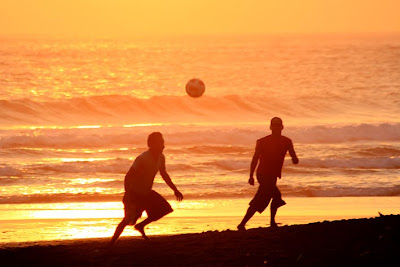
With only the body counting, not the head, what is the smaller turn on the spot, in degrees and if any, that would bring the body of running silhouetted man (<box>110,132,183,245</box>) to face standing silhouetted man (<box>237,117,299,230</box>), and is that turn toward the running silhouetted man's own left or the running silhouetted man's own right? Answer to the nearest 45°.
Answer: approximately 45° to the running silhouetted man's own left

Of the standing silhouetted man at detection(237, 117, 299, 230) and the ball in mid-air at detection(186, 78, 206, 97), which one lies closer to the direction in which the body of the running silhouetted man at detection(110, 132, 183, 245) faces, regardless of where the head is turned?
the standing silhouetted man

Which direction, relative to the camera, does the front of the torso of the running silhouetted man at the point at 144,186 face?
to the viewer's right
